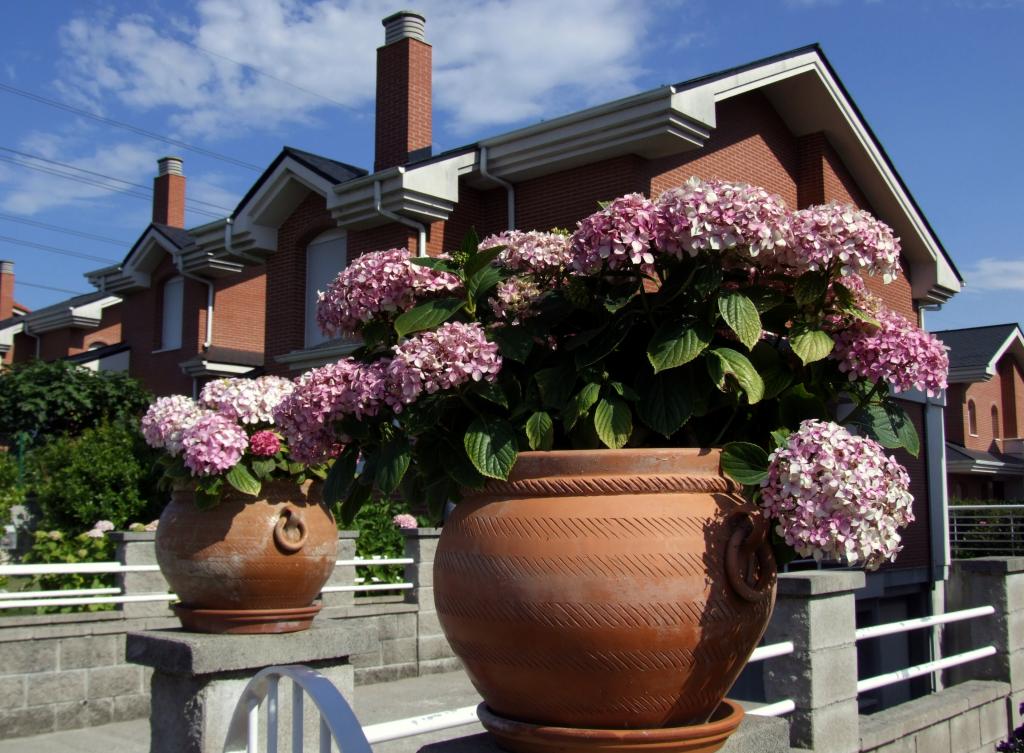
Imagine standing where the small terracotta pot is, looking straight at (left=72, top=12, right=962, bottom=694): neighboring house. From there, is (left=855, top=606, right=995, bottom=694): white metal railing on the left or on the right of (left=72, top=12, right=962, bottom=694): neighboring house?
right
